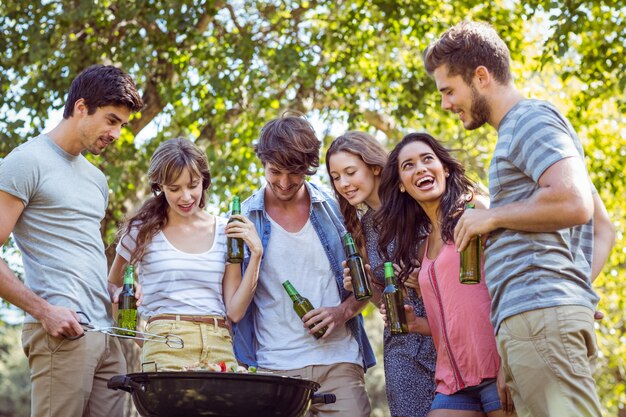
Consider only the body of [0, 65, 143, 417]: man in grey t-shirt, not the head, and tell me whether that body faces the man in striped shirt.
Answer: yes

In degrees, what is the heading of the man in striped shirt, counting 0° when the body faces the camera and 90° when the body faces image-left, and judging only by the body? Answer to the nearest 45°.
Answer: approximately 90°

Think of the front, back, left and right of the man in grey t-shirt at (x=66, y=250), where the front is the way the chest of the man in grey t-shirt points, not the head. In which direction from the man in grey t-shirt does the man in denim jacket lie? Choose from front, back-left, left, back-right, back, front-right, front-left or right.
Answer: front-left

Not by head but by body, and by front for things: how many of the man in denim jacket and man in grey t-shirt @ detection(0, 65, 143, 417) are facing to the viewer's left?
0

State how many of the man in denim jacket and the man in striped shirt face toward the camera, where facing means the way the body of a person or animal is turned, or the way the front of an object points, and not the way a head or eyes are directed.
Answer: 1

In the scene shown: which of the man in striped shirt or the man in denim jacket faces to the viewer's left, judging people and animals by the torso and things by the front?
the man in striped shirt

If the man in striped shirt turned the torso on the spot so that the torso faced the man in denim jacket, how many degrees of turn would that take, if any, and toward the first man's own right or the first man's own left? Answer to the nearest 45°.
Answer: approximately 45° to the first man's own right

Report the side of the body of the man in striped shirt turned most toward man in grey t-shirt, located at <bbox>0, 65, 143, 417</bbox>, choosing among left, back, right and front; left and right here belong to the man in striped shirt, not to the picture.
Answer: front
